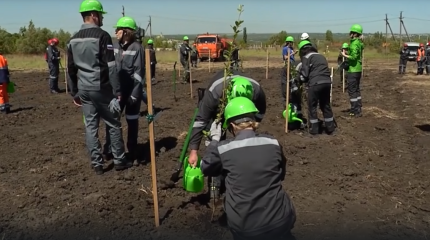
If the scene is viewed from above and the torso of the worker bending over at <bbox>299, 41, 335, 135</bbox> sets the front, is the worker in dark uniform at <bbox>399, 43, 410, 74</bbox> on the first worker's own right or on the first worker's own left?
on the first worker's own right

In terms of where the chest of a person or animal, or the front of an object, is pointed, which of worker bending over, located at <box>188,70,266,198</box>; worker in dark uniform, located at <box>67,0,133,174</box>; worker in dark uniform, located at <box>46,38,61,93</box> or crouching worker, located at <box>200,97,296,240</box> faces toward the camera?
the worker bending over

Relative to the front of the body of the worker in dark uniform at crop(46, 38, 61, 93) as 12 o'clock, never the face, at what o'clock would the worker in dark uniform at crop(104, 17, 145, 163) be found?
the worker in dark uniform at crop(104, 17, 145, 163) is roughly at 3 o'clock from the worker in dark uniform at crop(46, 38, 61, 93).

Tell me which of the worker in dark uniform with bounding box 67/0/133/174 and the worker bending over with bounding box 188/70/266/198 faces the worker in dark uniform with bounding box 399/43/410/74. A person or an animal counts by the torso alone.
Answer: the worker in dark uniform with bounding box 67/0/133/174

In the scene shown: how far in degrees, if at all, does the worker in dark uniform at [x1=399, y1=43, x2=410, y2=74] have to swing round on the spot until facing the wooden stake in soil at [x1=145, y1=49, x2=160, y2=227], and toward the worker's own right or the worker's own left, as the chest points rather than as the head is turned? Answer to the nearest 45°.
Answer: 0° — they already face it

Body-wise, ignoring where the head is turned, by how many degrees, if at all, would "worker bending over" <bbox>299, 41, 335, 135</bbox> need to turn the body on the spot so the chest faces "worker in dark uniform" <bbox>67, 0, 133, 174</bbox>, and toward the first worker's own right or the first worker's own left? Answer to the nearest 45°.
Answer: approximately 90° to the first worker's own left

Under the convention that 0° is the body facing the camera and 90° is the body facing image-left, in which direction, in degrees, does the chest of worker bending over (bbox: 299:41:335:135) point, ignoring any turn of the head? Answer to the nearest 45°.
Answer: approximately 135°

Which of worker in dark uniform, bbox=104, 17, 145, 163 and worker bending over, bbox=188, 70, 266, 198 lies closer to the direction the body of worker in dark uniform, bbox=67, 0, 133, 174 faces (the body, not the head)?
the worker in dark uniform

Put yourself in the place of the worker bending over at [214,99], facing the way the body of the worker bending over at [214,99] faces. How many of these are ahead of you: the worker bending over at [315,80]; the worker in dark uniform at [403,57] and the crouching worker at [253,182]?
1

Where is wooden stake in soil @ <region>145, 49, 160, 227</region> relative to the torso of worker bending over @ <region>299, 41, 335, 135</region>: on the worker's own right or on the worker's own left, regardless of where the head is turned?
on the worker's own left

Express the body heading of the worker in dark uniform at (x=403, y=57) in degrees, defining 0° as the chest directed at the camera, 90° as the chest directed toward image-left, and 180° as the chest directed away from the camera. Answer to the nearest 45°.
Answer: approximately 0°

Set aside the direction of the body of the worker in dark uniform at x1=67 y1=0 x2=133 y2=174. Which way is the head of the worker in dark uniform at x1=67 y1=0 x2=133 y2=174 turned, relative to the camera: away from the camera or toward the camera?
away from the camera

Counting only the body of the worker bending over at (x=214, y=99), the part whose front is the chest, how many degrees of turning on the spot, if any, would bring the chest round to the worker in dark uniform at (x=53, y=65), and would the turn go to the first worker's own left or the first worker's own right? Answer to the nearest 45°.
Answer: approximately 135° to the first worker's own right

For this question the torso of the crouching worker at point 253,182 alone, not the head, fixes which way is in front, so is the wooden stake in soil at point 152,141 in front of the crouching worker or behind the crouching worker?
in front
